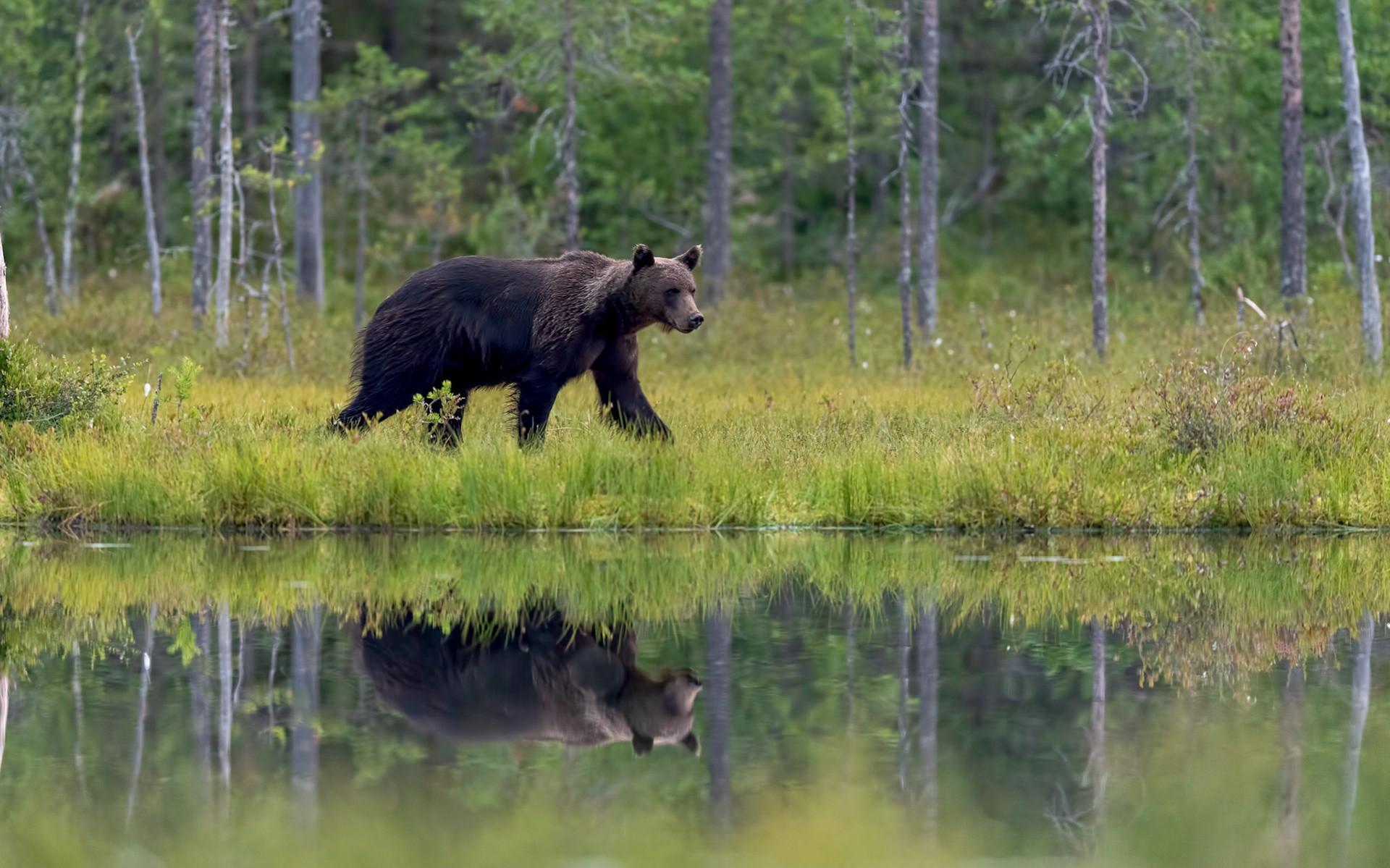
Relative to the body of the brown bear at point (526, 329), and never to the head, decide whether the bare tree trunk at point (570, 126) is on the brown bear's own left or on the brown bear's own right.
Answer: on the brown bear's own left

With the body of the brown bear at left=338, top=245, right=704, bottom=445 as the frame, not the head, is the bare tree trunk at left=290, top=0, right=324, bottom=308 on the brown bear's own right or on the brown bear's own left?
on the brown bear's own left

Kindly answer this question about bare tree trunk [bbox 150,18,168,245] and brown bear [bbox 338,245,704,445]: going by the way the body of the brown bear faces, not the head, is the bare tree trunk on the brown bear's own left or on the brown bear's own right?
on the brown bear's own left

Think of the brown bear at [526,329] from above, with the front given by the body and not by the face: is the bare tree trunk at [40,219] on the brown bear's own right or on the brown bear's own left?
on the brown bear's own left

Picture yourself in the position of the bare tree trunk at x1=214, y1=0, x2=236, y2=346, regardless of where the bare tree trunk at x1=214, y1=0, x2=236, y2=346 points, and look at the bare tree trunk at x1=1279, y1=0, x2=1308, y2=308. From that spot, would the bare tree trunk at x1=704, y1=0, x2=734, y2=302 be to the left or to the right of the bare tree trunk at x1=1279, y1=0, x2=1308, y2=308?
left

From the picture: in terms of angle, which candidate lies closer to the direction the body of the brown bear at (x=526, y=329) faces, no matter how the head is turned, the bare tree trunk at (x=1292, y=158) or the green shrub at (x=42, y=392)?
the bare tree trunk

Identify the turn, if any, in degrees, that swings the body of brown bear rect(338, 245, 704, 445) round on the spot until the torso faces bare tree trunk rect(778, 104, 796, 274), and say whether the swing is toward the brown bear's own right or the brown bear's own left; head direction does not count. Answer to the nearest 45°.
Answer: approximately 90° to the brown bear's own left

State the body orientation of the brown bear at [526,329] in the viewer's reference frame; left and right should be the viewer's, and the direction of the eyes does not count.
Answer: facing to the right of the viewer
